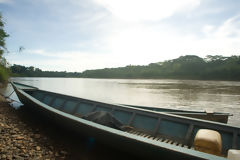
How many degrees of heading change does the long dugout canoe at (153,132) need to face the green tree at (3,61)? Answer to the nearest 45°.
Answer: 0° — it already faces it

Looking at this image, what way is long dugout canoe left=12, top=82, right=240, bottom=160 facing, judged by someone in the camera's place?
facing away from the viewer and to the left of the viewer
